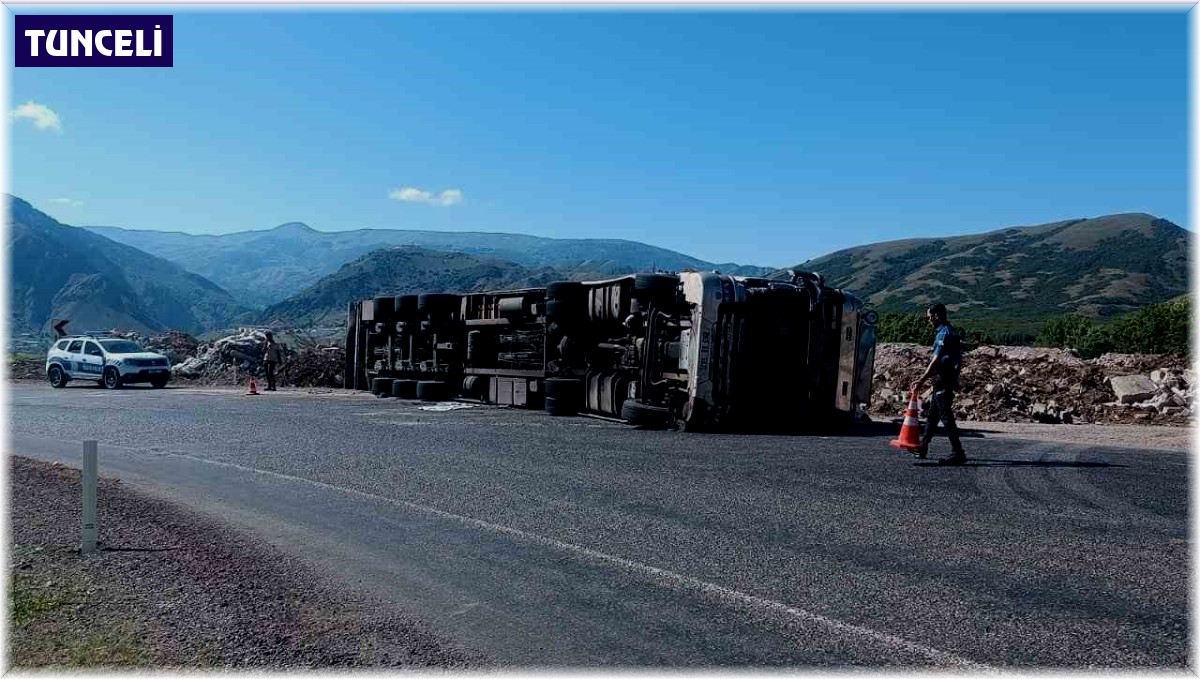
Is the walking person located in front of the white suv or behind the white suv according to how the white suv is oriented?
in front

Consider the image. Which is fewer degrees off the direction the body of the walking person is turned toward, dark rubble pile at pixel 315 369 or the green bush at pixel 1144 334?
the dark rubble pile

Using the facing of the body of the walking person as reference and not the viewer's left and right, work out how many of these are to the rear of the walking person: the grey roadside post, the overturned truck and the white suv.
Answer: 0

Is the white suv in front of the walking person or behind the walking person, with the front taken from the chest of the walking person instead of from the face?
in front

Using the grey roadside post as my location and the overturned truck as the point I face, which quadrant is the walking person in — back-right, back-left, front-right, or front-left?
front-right

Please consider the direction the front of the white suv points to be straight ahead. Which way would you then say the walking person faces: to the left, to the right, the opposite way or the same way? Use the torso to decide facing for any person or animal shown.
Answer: the opposite way

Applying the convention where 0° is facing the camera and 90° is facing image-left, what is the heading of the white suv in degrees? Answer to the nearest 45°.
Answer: approximately 315°

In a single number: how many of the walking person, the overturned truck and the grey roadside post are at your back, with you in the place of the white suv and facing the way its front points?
0

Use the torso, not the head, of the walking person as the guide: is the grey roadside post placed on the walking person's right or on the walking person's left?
on the walking person's left

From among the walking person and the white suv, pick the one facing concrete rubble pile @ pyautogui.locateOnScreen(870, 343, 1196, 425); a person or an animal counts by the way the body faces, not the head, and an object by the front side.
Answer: the white suv

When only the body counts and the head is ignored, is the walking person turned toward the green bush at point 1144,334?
no

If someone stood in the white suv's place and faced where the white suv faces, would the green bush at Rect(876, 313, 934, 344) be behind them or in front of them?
in front

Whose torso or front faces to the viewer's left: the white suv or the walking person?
the walking person

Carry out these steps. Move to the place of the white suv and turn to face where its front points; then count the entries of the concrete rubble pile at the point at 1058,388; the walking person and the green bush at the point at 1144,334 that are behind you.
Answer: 0

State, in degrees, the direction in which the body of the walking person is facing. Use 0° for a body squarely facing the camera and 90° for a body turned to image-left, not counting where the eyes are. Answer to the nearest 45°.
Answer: approximately 90°

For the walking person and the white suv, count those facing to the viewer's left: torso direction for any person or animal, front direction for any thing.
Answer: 1

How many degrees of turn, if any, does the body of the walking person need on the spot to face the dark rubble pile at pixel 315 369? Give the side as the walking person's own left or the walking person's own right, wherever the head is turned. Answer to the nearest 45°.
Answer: approximately 45° to the walking person's own right
